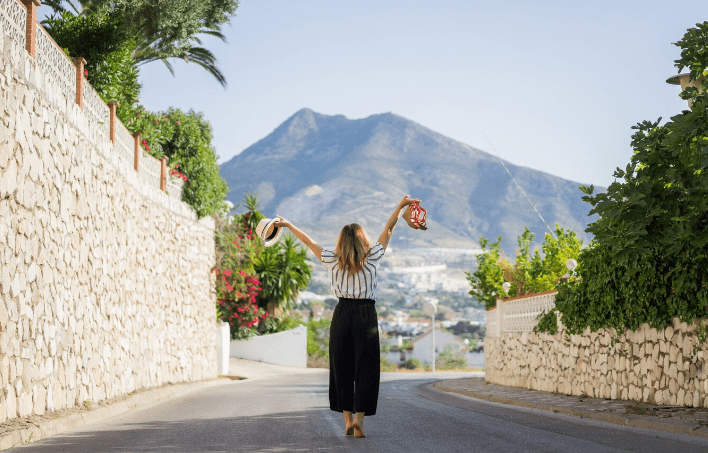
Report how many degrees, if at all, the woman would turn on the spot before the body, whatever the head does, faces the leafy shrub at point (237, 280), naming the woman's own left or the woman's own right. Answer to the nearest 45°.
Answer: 0° — they already face it

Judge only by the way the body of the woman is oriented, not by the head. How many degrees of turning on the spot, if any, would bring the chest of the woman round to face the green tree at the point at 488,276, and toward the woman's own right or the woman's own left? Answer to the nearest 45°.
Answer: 0° — they already face it

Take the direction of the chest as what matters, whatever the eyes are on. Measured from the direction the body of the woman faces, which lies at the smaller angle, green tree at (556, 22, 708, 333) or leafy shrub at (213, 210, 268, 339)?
the leafy shrub

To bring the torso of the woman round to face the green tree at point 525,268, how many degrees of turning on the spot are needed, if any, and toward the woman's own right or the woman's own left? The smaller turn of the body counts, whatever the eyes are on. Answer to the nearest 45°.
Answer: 0° — they already face it

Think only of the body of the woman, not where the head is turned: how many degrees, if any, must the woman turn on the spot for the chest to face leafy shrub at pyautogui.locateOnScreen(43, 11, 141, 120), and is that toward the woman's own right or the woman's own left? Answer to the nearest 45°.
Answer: approximately 45° to the woman's own left

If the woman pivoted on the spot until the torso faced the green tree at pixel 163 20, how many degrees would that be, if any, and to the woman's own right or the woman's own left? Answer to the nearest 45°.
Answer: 0° — they already face it

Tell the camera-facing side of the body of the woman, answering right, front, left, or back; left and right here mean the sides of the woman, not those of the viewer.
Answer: back

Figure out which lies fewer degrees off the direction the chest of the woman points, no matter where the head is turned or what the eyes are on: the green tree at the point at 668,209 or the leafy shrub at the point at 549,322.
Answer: the leafy shrub

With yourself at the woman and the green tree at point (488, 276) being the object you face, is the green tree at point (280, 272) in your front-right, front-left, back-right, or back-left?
front-left

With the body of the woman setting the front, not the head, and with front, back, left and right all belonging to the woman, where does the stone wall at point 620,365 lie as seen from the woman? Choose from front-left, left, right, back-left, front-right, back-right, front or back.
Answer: front-right

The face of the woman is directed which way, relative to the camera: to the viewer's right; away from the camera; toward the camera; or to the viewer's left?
away from the camera

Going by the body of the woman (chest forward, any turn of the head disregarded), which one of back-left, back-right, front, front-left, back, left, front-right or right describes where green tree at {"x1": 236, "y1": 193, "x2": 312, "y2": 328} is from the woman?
front
